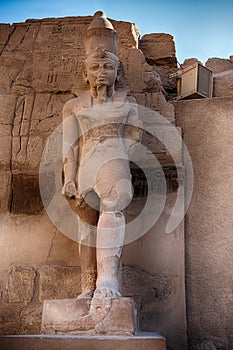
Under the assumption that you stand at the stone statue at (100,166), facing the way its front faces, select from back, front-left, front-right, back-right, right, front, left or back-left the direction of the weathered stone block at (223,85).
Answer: back-left

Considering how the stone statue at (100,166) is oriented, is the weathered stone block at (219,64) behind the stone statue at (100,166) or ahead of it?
behind

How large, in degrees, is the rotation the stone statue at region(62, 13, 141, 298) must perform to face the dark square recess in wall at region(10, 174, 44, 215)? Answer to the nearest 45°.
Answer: approximately 135° to its right

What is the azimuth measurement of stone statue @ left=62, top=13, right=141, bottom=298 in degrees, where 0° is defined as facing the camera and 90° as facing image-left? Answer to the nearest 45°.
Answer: approximately 0°
